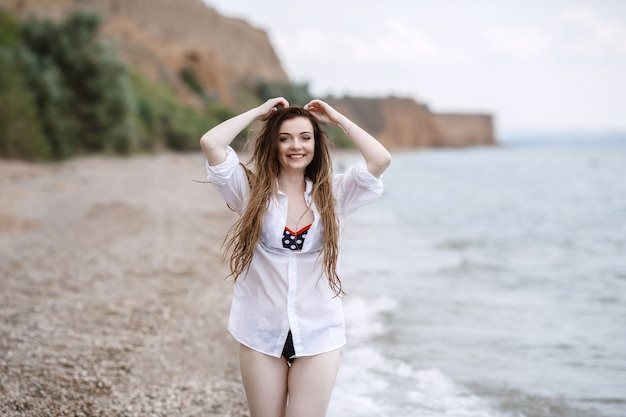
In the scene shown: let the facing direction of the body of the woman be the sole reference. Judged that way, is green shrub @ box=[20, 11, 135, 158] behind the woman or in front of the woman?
behind

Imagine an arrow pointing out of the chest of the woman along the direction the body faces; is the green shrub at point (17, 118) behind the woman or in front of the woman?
behind

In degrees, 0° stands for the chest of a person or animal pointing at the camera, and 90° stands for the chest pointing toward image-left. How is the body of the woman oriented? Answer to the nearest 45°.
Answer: approximately 0°
